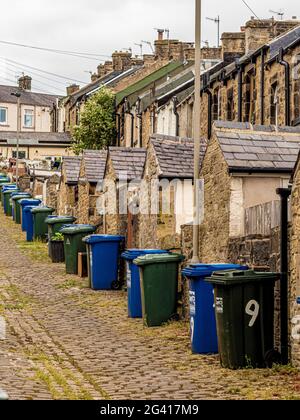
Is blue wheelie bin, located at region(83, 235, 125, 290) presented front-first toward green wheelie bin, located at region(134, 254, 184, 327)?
no

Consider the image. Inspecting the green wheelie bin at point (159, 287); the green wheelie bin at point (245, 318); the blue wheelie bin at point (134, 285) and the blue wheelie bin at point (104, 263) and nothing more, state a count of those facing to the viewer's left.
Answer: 4

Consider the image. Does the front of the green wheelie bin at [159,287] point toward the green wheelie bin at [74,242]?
no

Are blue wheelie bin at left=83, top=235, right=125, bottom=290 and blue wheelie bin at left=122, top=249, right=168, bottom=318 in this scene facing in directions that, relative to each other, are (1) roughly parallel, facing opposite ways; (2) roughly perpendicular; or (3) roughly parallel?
roughly parallel

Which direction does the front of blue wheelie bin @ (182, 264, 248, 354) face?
to the viewer's left

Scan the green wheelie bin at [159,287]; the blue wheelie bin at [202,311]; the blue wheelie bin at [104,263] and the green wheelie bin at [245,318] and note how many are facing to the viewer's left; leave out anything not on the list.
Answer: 4

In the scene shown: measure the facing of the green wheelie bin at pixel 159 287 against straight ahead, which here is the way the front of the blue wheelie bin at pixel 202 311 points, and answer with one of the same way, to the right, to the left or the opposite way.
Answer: the same way

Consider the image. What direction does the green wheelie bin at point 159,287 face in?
to the viewer's left

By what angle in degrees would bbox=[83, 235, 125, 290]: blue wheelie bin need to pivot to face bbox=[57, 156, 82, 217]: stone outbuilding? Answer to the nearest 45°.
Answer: approximately 90° to its right

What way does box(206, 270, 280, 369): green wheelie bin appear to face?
to the viewer's left

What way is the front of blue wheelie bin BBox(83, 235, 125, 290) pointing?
to the viewer's left

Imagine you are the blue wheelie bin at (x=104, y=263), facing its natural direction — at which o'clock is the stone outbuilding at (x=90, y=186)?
The stone outbuilding is roughly at 3 o'clock from the blue wheelie bin.

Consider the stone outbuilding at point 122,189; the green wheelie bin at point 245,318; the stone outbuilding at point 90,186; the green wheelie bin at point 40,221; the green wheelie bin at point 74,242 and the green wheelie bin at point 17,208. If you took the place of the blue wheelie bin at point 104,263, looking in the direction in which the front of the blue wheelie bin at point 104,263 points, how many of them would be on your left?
1

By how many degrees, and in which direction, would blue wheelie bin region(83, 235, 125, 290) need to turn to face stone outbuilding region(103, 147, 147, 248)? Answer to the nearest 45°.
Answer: approximately 90° to its right

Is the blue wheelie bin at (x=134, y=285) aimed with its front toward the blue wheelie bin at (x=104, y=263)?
no

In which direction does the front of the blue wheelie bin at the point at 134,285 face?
to the viewer's left
